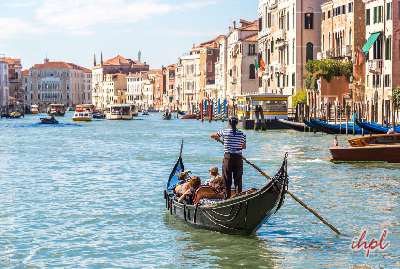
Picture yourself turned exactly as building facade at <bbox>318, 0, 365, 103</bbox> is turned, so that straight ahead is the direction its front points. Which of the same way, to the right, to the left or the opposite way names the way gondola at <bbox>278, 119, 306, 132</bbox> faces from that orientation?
to the right

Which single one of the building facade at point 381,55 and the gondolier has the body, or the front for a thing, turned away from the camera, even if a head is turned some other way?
the gondolier

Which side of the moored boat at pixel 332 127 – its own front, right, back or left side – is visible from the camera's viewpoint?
left

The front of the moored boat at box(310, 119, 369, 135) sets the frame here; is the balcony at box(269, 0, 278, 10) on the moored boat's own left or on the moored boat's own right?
on the moored boat's own right

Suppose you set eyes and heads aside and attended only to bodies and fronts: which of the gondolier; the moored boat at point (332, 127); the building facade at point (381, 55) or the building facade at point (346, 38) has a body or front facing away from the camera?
the gondolier

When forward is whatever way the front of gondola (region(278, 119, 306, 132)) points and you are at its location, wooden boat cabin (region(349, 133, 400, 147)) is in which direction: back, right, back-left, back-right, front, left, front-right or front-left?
back-left

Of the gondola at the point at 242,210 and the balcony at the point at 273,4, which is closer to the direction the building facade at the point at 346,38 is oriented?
the gondola

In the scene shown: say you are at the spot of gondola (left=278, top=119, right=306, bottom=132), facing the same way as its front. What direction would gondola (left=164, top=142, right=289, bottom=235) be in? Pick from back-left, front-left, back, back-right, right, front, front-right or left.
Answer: back-left

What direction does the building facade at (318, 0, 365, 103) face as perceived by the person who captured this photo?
facing the viewer and to the left of the viewer

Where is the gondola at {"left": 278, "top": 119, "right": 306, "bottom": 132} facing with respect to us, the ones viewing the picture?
facing away from the viewer and to the left of the viewer

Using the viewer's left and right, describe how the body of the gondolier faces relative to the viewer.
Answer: facing away from the viewer
